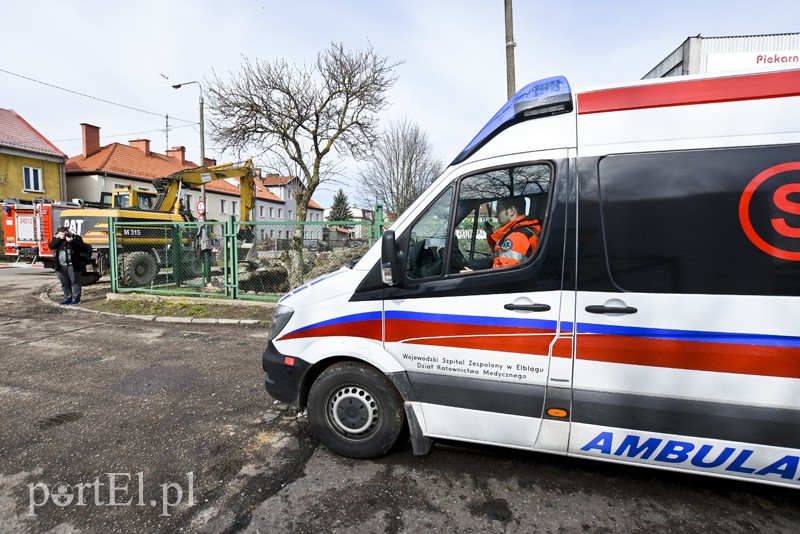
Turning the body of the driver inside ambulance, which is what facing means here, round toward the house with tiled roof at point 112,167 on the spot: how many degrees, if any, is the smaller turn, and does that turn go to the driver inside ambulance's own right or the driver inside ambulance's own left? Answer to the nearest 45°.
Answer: approximately 45° to the driver inside ambulance's own right

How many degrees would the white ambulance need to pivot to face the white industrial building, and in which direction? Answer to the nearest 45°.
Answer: approximately 135° to its right

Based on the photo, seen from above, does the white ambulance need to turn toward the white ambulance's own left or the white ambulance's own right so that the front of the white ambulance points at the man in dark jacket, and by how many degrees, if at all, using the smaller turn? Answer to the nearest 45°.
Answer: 0° — it already faces them

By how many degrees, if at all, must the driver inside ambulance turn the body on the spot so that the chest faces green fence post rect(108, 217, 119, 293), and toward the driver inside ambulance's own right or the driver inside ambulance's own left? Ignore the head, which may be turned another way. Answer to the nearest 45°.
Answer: approximately 45° to the driver inside ambulance's own right

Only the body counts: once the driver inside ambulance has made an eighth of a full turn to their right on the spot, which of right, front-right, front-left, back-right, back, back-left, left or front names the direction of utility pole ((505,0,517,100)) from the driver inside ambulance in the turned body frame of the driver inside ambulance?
front-right

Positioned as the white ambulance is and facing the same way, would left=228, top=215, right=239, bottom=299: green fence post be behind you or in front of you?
in front

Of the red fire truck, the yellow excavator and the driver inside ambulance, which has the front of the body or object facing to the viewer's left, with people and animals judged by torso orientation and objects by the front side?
the driver inside ambulance

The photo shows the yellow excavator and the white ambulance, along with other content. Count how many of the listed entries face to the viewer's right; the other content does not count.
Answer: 1

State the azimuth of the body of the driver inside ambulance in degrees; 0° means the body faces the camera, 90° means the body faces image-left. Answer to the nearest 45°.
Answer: approximately 90°

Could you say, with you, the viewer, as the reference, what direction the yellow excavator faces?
facing to the right of the viewer

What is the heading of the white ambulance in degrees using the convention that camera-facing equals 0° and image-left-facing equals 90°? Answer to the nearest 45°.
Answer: approximately 90°

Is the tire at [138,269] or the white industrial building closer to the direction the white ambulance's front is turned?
the tire

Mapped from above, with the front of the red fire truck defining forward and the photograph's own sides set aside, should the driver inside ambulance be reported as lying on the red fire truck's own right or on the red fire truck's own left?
on the red fire truck's own right

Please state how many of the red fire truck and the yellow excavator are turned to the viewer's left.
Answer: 0

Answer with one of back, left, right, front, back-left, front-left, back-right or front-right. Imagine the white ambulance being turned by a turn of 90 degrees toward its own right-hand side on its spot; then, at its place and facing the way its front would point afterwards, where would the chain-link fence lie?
front-left

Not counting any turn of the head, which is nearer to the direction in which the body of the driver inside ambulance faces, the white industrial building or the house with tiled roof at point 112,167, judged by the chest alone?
the house with tiled roof
